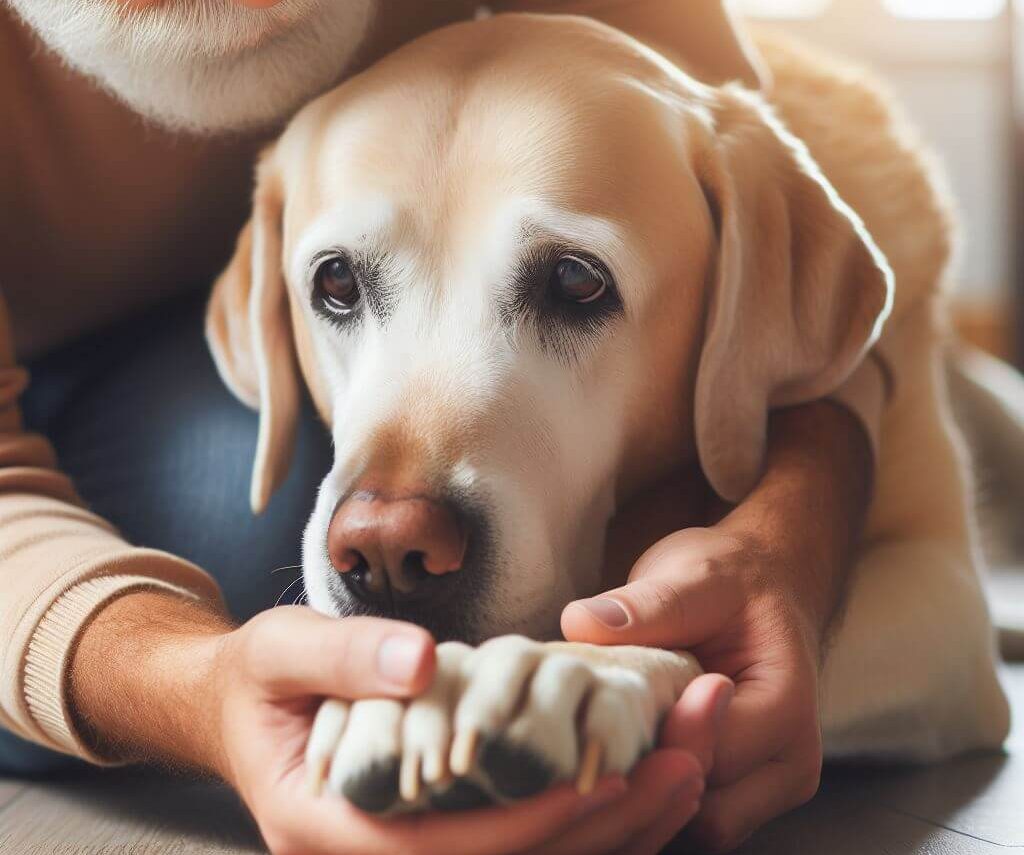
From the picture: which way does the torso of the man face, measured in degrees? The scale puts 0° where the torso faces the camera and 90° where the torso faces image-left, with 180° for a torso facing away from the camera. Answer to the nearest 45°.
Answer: approximately 315°

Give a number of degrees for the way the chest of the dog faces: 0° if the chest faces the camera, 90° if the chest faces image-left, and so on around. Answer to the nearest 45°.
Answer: approximately 45°
